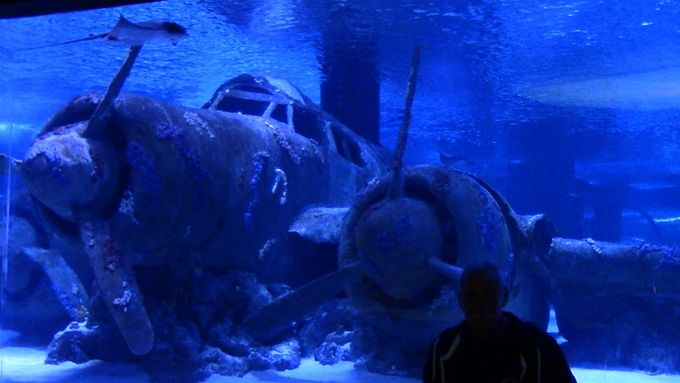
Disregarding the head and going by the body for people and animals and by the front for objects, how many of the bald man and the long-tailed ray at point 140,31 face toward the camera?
1

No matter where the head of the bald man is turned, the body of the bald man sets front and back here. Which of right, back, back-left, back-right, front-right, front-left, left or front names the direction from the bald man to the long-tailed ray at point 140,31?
back-right

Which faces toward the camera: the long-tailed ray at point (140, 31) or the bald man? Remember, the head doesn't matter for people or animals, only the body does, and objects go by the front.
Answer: the bald man

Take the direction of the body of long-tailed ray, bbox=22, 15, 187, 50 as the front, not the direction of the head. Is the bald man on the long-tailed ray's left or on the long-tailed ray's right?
on the long-tailed ray's right

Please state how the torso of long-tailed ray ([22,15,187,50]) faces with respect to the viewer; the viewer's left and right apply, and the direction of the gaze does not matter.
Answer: facing to the right of the viewer

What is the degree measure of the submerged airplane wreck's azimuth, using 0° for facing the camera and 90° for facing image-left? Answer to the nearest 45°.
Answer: approximately 45°

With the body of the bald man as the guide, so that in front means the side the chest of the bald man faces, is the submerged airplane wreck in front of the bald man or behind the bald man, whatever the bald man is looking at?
behind

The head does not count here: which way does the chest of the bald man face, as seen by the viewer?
toward the camera

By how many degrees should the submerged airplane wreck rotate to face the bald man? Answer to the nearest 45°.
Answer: approximately 45° to its left

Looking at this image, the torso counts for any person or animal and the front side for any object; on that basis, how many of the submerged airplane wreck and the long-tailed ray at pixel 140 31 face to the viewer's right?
1
